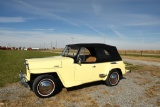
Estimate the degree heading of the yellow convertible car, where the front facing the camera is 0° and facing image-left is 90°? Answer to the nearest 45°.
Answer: approximately 45°
